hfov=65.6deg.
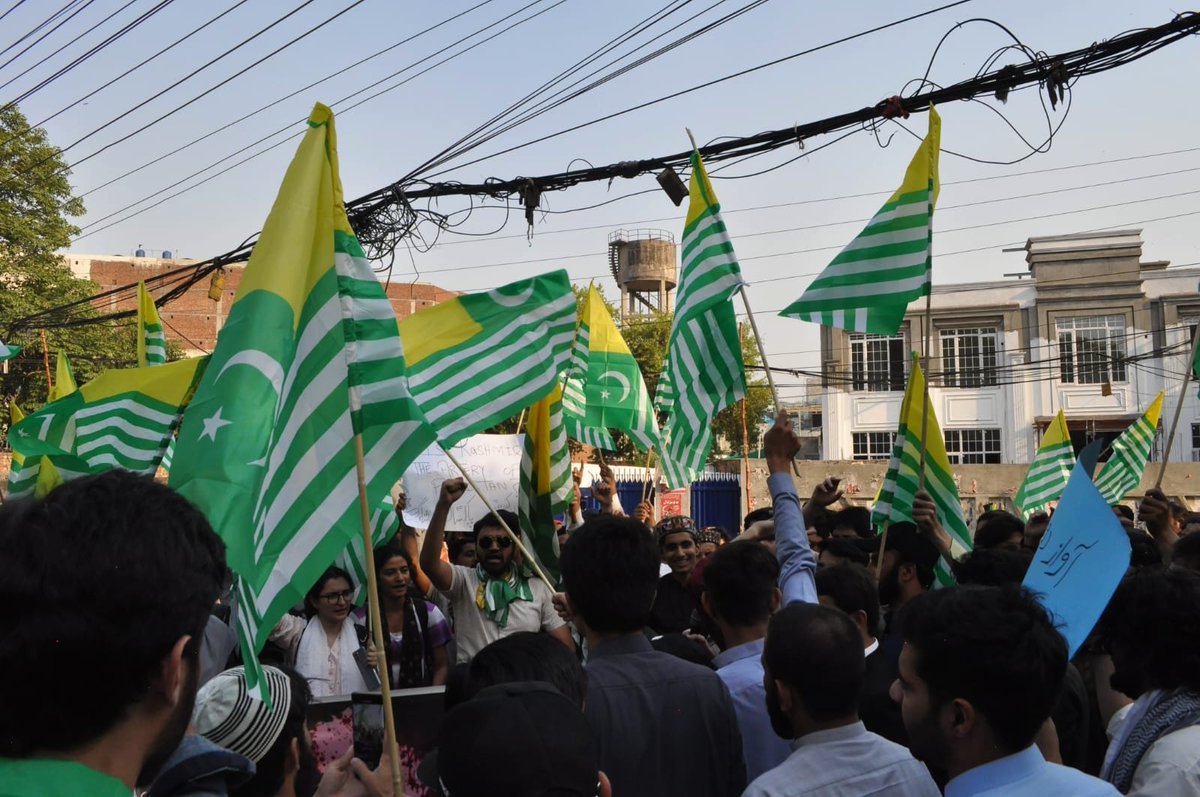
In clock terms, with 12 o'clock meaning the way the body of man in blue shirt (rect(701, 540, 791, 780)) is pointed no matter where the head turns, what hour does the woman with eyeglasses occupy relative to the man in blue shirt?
The woman with eyeglasses is roughly at 10 o'clock from the man in blue shirt.

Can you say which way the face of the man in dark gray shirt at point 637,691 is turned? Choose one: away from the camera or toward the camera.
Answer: away from the camera

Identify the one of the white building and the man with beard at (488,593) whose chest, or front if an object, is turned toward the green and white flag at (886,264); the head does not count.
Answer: the white building

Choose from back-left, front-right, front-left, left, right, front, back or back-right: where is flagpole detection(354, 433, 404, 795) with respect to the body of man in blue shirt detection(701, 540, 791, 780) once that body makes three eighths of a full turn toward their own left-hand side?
front

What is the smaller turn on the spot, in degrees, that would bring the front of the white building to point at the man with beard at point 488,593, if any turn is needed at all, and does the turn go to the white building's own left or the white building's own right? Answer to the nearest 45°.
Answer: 0° — it already faces them

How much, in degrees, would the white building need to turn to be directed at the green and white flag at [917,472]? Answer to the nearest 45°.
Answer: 0° — it already faces it

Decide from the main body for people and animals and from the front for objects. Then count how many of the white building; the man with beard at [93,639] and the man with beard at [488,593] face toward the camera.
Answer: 2

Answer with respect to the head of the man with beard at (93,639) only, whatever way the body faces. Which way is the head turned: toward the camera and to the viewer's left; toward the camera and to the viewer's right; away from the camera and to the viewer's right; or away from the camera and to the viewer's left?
away from the camera and to the viewer's right

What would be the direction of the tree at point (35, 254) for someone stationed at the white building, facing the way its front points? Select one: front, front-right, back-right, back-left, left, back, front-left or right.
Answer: front-right

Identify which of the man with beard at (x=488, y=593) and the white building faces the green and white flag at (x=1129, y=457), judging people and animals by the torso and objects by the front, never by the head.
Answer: the white building

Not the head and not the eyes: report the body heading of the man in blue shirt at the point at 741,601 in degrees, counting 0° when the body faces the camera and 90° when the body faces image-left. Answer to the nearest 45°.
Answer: approximately 180°

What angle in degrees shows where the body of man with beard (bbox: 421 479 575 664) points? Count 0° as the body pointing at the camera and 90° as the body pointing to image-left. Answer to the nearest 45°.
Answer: approximately 0°
